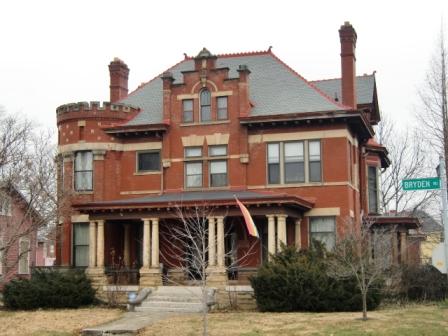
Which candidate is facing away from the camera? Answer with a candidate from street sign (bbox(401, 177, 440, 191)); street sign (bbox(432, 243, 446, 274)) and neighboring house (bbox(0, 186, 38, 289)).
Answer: street sign (bbox(432, 243, 446, 274))

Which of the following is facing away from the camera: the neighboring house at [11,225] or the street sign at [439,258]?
the street sign

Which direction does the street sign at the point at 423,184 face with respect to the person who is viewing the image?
facing the viewer

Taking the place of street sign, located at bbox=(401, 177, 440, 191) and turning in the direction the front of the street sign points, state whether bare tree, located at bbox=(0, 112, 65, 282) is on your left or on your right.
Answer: on your right

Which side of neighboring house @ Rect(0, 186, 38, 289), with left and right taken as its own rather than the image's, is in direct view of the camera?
front

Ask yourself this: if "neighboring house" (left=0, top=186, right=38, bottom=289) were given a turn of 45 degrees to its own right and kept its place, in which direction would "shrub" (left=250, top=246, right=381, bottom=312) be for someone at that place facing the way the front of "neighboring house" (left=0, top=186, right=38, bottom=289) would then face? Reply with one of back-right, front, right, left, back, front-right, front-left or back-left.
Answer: left

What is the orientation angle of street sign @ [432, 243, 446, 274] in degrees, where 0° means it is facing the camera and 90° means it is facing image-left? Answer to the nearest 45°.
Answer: approximately 180°

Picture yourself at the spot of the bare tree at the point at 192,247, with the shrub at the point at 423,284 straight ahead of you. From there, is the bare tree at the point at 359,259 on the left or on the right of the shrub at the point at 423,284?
right

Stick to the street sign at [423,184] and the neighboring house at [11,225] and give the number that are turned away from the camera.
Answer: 0

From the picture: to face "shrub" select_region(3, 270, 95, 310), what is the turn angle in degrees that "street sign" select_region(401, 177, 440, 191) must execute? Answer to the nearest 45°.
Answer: approximately 135° to its right
